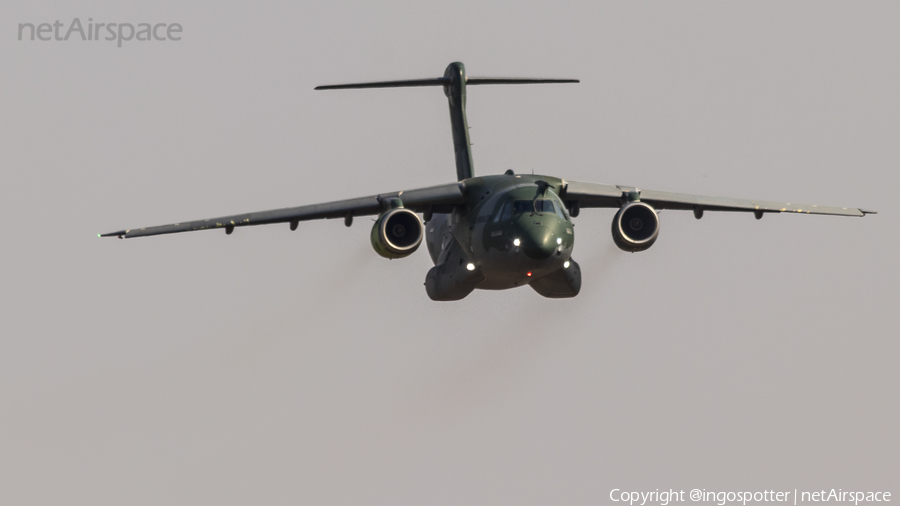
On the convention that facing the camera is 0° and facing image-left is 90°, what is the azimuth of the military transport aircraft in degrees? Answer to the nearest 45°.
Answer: approximately 0°
